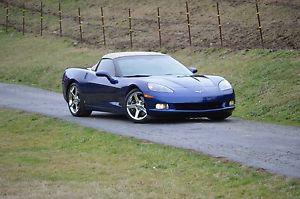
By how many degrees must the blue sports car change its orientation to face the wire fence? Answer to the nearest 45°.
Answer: approximately 135° to its left
